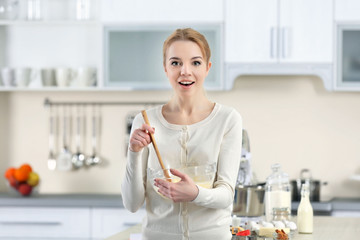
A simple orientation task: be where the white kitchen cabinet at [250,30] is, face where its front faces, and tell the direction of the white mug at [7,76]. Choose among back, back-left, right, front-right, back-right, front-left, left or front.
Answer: right

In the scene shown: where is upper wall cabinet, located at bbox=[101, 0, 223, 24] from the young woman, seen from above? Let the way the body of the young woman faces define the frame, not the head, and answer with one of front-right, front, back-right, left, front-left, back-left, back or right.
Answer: back

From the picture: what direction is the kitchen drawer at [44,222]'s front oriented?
toward the camera

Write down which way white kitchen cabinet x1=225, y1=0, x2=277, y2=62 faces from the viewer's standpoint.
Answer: facing the viewer

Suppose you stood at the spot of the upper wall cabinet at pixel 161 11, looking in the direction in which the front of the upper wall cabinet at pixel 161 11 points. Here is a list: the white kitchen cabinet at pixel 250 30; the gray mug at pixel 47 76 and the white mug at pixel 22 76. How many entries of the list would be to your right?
2

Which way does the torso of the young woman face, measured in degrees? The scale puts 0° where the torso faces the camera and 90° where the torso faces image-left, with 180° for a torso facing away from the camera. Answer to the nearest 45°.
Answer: approximately 0°

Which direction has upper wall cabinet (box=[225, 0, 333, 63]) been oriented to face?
toward the camera

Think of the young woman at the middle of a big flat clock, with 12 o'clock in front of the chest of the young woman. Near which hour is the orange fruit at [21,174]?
The orange fruit is roughly at 5 o'clock from the young woman.

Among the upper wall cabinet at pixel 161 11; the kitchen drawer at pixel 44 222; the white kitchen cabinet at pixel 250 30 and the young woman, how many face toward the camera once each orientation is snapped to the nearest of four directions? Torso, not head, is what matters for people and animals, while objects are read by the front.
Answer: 4

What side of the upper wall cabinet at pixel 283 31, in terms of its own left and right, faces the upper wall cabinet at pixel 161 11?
right
